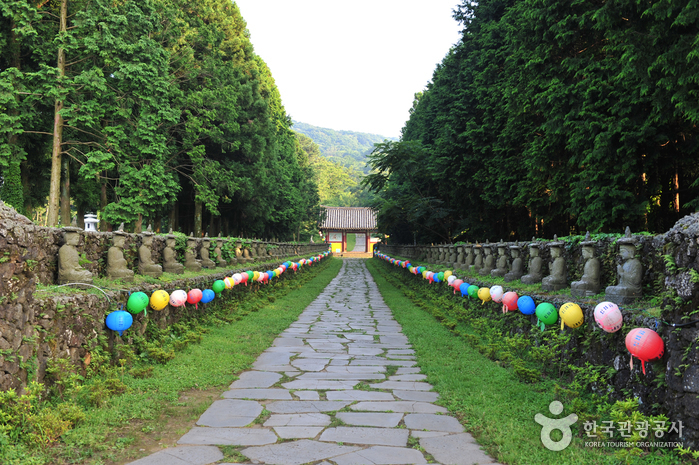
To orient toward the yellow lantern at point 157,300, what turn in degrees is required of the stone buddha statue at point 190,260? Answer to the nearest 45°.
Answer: approximately 90° to its right

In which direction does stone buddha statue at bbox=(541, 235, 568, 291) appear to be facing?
to the viewer's left

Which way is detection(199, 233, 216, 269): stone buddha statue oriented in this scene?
to the viewer's right

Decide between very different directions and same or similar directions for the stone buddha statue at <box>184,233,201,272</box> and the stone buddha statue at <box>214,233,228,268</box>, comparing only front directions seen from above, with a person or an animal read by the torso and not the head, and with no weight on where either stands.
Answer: same or similar directions

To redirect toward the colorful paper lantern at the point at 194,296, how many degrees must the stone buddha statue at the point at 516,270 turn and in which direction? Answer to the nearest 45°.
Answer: approximately 45° to its left

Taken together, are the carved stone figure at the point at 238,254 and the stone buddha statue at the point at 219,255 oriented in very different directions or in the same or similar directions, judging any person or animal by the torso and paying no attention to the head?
same or similar directions

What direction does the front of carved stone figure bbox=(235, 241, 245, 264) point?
to the viewer's right

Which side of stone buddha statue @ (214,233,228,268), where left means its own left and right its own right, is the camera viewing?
right

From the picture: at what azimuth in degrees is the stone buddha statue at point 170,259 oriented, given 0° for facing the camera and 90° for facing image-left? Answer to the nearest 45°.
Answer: approximately 270°

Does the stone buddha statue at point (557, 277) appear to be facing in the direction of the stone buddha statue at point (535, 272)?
no

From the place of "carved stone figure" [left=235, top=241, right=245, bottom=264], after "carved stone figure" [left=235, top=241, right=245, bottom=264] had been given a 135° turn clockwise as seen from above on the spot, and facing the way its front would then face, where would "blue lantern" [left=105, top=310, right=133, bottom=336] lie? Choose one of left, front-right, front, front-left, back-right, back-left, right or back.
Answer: front-left

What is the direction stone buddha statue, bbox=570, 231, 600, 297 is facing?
to the viewer's left

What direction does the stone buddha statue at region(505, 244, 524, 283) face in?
to the viewer's left

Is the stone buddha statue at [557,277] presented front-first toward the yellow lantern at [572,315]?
no

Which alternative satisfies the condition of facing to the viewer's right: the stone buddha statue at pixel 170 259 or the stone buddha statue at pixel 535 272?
the stone buddha statue at pixel 170 259

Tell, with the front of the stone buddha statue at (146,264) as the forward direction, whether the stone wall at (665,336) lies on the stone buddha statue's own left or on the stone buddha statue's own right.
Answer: on the stone buddha statue's own right

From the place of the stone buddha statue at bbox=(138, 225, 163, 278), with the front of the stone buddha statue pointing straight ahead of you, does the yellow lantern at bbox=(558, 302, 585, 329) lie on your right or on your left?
on your right

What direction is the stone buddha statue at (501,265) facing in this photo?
to the viewer's left

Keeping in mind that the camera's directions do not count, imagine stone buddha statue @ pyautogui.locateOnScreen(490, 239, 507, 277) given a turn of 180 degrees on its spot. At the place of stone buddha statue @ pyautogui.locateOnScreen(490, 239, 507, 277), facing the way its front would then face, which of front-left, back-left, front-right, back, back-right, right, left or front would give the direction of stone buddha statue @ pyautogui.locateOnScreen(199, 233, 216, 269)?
back

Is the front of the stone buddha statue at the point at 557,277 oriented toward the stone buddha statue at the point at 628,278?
no
